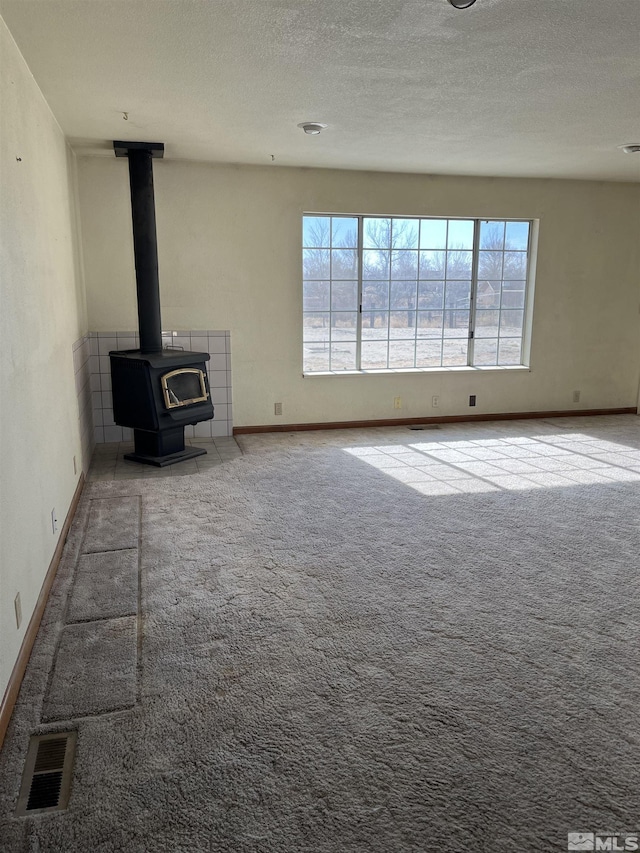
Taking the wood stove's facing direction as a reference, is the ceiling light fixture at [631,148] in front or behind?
in front

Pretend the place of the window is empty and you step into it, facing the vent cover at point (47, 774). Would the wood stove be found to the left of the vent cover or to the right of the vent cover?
right

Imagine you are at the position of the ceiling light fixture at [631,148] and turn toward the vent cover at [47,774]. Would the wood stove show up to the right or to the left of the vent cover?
right

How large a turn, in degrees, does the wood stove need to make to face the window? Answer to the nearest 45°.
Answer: approximately 45° to its left

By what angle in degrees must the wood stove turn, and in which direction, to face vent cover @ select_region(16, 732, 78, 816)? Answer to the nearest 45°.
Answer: approximately 45° to its right

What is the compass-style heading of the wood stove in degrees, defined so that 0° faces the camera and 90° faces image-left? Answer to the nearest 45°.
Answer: approximately 315°

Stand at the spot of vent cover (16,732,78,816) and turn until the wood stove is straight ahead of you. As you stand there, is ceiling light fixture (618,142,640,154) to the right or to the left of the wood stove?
right
